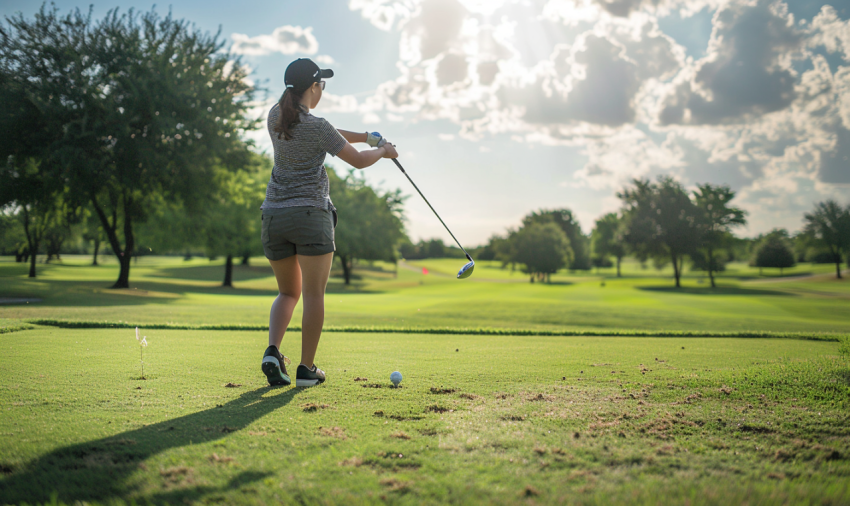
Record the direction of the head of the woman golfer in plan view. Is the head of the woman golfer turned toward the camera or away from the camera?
away from the camera

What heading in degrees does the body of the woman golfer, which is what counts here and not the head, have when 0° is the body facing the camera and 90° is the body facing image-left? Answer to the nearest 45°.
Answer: approximately 225°

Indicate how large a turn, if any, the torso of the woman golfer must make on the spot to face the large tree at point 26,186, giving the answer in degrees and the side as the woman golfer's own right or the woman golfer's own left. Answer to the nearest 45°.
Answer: approximately 90° to the woman golfer's own left

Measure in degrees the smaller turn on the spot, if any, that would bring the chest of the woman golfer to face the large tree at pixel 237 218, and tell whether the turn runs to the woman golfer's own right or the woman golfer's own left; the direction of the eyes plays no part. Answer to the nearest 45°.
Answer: approximately 45° to the woman golfer's own left

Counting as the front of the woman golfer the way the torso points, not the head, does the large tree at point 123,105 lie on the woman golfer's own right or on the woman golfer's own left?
on the woman golfer's own left
